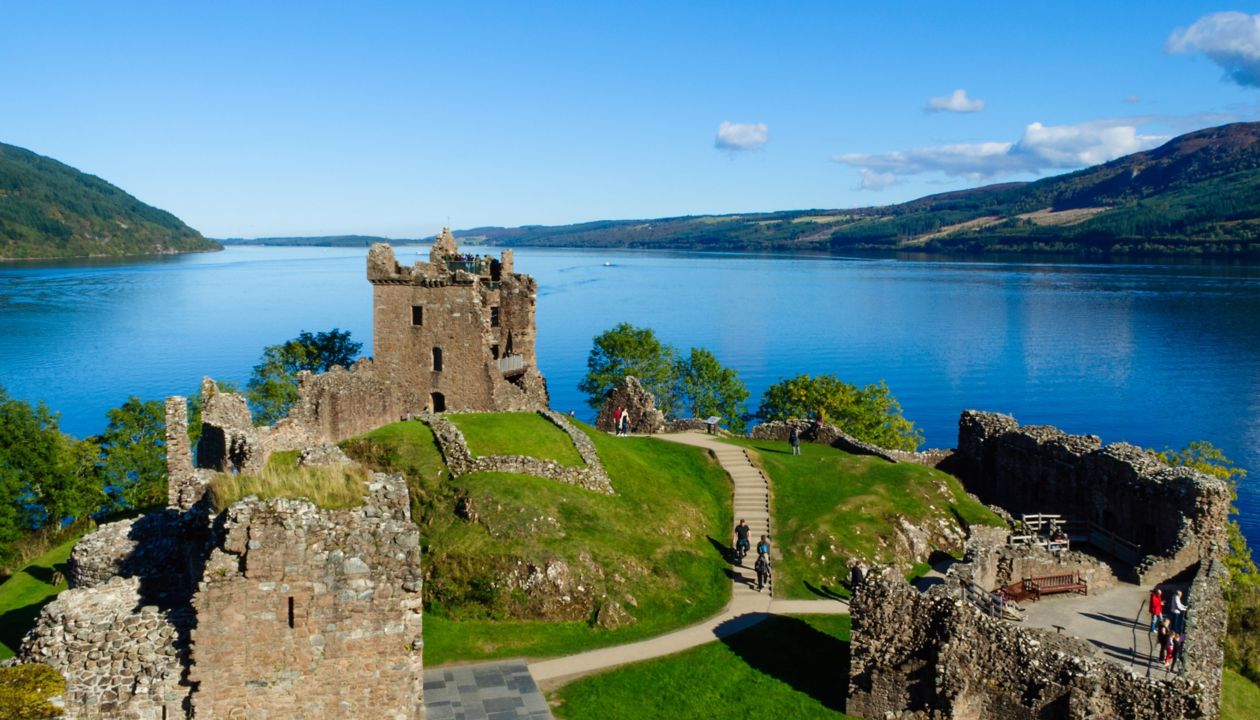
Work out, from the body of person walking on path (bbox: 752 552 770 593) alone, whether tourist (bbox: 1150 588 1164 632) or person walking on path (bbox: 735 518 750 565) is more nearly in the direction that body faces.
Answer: the person walking on path

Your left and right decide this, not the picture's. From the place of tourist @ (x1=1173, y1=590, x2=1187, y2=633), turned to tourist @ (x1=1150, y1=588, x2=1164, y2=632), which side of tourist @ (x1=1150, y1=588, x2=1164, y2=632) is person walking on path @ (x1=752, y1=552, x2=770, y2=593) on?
right

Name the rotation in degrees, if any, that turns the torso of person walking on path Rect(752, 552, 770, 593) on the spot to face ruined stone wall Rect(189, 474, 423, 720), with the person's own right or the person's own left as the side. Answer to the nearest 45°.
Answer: approximately 135° to the person's own left

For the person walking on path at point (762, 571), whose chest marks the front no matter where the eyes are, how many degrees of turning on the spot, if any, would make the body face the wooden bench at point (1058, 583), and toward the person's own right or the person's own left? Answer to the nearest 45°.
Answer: approximately 90° to the person's own right

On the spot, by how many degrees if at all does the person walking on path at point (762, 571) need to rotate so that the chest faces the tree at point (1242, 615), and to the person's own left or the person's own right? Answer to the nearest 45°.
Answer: approximately 45° to the person's own right

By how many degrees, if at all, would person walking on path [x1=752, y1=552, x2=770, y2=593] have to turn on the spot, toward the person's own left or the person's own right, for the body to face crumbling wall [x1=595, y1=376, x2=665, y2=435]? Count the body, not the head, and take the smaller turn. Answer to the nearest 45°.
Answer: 0° — they already face it

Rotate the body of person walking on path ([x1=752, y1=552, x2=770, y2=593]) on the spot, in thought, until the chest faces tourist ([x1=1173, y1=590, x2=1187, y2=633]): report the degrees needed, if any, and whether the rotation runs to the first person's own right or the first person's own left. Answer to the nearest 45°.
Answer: approximately 90° to the first person's own right

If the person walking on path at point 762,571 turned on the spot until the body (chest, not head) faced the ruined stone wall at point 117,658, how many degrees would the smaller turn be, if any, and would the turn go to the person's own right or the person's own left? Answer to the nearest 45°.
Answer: approximately 135° to the person's own left

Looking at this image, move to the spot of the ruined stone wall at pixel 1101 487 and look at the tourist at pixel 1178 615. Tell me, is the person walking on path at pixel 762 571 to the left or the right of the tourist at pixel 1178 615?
right

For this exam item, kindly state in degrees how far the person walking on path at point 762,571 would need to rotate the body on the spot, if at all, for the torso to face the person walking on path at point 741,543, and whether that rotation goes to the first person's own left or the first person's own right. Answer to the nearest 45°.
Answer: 0° — they already face them

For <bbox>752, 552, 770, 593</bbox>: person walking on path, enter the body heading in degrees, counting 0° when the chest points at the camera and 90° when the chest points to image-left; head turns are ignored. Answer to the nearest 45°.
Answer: approximately 180°
